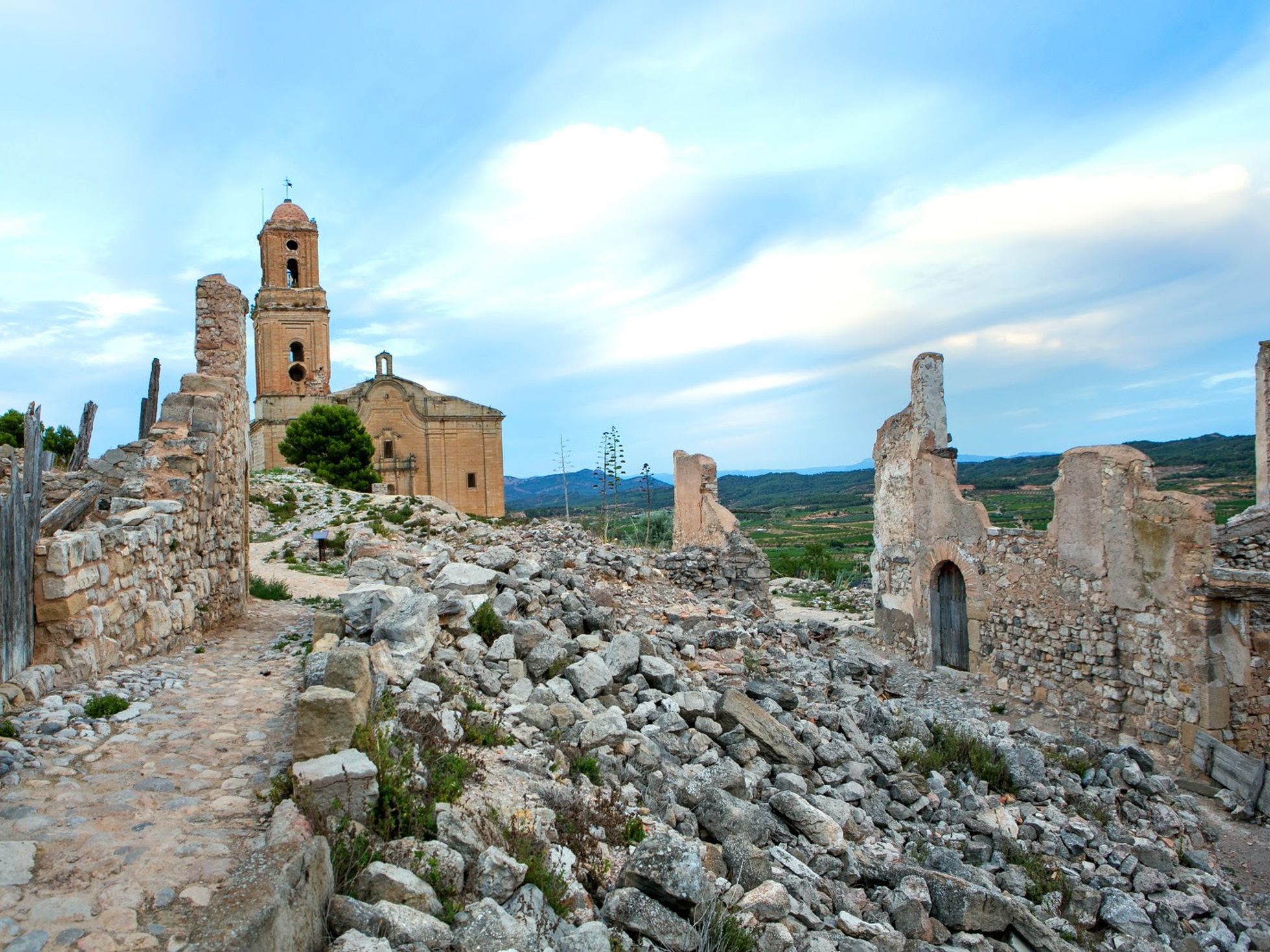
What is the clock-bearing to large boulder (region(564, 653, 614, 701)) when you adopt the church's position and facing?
The large boulder is roughly at 12 o'clock from the church.

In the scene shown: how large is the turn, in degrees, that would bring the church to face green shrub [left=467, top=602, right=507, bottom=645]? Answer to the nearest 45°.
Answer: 0° — it already faces it

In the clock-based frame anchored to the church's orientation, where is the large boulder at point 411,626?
The large boulder is roughly at 12 o'clock from the church.

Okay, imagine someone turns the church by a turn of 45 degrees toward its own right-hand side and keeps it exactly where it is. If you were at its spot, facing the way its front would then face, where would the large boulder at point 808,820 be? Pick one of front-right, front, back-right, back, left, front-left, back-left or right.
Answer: front-left

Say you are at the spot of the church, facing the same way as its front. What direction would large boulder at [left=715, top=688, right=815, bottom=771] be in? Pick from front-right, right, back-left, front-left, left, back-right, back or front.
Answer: front

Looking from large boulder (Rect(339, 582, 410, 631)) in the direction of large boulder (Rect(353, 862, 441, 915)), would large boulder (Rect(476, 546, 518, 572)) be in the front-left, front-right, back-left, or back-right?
back-left

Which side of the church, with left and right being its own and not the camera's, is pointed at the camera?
front

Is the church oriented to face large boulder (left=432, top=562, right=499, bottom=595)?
yes

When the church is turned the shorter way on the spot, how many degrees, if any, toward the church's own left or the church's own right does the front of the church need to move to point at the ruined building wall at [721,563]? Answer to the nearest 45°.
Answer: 0° — it already faces it

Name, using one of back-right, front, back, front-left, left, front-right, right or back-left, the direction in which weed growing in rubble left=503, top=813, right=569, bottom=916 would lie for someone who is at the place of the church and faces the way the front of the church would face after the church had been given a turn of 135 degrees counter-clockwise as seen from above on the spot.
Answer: back-right

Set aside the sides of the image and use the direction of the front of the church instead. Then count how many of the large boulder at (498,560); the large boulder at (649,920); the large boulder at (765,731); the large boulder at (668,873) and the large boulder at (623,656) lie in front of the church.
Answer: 5

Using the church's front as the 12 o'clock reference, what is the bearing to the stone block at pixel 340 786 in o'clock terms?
The stone block is roughly at 12 o'clock from the church.

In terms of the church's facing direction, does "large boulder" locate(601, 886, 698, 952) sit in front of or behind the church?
in front

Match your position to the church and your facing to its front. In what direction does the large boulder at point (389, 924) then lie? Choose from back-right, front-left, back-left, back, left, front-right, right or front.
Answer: front

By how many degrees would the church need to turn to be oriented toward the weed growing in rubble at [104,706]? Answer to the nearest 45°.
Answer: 0° — it already faces it

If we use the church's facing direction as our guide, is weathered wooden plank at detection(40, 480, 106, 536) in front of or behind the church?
in front

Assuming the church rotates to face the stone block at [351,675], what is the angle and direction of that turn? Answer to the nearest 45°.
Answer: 0° — it already faces it

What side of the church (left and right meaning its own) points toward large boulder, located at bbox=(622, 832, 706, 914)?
front

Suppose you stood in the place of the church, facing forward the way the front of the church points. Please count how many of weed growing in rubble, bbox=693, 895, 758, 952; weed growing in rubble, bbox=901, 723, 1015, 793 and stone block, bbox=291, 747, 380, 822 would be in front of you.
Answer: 3

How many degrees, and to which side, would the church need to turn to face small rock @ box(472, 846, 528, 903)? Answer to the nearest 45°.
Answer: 0° — it already faces it

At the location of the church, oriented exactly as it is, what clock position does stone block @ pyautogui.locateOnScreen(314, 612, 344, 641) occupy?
The stone block is roughly at 12 o'clock from the church.

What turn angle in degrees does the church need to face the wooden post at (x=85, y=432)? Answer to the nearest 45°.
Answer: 0° — it already faces it
